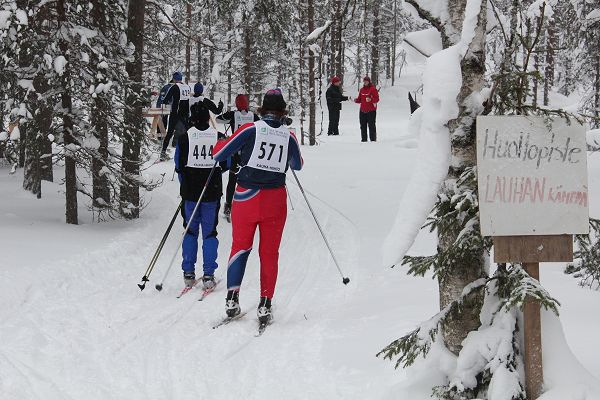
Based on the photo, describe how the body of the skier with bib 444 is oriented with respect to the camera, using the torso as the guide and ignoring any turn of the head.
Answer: away from the camera

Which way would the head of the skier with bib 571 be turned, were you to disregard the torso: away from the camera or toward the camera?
away from the camera

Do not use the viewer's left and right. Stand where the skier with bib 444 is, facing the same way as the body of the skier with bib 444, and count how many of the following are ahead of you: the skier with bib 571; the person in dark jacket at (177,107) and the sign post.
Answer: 1

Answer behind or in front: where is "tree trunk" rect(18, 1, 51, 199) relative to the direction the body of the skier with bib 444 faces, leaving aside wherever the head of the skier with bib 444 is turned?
in front

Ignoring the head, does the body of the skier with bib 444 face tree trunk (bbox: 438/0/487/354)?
no

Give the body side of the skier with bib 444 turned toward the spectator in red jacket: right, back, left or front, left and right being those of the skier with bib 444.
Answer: front

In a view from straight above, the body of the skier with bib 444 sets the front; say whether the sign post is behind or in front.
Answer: behind

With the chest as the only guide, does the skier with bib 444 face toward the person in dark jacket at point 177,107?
yes

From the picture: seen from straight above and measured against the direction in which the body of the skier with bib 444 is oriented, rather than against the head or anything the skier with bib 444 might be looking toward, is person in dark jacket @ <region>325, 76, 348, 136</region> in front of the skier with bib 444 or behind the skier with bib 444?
in front
